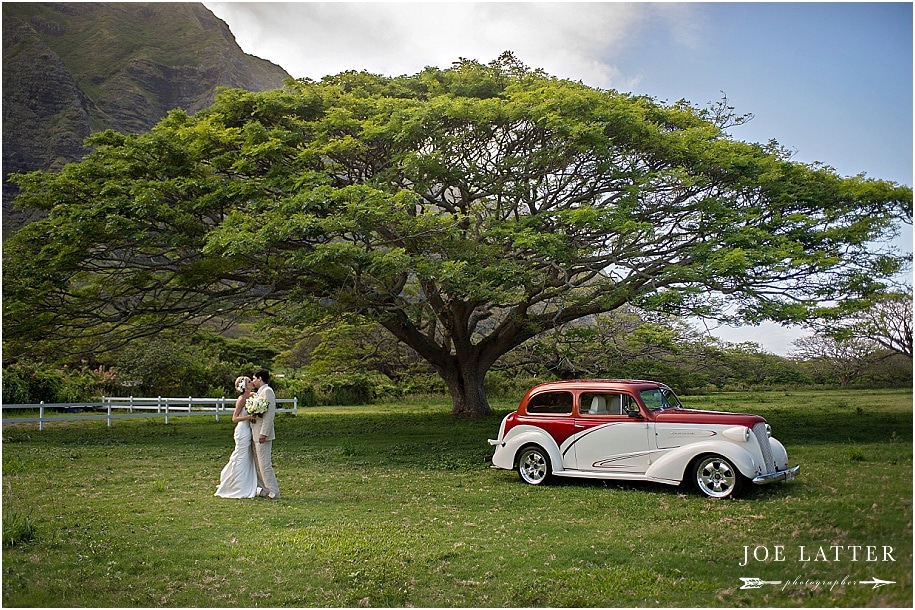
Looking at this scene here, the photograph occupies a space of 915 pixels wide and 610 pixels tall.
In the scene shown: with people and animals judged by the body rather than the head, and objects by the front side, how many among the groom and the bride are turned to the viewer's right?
1

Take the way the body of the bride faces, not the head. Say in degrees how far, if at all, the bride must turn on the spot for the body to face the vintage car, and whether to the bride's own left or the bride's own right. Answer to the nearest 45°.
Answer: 0° — they already face it

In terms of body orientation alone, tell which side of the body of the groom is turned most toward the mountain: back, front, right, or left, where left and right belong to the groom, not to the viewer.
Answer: right

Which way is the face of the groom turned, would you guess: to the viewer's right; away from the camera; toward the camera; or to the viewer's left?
to the viewer's left

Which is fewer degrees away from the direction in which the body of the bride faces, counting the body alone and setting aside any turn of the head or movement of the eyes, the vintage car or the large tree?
the vintage car

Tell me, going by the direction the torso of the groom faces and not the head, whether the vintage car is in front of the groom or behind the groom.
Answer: behind

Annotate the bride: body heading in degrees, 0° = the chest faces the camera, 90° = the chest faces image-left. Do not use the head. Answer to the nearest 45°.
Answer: approximately 270°

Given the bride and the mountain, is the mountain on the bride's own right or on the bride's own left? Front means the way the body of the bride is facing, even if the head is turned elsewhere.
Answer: on the bride's own left

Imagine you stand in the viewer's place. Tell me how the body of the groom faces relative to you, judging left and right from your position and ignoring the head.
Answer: facing to the left of the viewer

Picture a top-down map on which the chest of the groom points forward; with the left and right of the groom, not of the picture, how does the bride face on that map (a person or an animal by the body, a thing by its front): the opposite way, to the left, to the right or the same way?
the opposite way

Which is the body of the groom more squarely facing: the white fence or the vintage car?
the white fence
